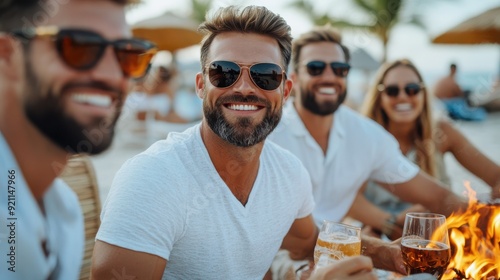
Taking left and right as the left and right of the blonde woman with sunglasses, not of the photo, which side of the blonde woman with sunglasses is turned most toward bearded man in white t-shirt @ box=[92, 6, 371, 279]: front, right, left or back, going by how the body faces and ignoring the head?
front

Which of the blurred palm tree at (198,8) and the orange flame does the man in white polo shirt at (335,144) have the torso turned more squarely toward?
the orange flame

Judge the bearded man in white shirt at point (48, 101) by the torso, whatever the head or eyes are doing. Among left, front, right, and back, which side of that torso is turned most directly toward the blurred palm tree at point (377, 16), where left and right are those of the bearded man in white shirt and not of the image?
left

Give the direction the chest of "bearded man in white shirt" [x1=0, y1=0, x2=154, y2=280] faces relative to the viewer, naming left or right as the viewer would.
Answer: facing the viewer and to the right of the viewer

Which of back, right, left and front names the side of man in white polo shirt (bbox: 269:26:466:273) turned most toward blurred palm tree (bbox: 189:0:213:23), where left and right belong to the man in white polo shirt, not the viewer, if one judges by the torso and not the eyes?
back

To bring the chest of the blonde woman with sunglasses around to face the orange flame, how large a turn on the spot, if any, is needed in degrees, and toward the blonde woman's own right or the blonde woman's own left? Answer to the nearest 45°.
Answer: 0° — they already face it

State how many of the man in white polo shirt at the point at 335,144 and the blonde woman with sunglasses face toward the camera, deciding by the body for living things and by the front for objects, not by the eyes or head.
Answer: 2

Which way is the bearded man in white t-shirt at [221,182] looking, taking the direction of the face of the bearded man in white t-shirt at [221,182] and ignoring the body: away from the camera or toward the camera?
toward the camera

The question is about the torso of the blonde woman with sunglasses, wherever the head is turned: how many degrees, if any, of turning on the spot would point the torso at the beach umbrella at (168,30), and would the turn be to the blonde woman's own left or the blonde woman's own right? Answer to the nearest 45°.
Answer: approximately 135° to the blonde woman's own right

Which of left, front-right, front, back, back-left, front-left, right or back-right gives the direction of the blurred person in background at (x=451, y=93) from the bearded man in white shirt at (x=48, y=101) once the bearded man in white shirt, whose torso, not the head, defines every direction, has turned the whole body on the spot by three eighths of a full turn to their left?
front-right

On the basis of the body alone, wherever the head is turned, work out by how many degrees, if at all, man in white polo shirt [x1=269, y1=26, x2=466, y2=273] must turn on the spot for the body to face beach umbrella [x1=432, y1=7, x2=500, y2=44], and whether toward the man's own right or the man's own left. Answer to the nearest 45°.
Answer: approximately 180°

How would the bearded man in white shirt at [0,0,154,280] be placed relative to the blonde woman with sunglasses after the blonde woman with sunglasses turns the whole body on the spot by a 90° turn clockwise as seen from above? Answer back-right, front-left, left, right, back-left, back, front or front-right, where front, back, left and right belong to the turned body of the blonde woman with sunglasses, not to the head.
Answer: left

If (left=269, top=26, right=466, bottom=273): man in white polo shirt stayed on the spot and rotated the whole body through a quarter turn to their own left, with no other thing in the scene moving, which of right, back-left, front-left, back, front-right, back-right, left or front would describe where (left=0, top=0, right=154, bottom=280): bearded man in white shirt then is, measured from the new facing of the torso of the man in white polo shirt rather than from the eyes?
right

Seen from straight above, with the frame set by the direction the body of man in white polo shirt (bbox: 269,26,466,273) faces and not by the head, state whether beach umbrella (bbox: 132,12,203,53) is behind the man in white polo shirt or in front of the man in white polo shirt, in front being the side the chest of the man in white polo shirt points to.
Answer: behind

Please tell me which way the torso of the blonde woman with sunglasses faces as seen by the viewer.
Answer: toward the camera

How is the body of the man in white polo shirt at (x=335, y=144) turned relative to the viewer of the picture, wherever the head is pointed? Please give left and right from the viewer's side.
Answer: facing the viewer

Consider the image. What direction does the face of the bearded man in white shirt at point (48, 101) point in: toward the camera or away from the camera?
toward the camera

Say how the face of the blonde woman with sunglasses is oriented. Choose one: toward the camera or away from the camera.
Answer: toward the camera

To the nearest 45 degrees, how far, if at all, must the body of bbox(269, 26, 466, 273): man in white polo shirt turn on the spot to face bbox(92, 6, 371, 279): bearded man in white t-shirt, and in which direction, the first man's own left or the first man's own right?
0° — they already face them

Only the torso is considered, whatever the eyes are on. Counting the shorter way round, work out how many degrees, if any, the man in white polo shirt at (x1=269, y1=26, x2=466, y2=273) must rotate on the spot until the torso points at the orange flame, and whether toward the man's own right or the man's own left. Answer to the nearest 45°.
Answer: approximately 45° to the man's own left
